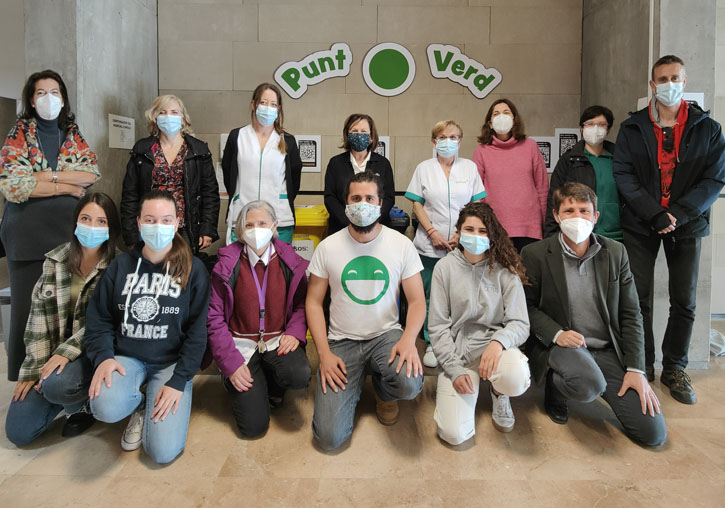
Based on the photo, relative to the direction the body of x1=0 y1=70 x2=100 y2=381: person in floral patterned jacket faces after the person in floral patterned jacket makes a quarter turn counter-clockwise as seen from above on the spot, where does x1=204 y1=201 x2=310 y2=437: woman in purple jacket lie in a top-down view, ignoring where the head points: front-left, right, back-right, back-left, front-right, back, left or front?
front-right

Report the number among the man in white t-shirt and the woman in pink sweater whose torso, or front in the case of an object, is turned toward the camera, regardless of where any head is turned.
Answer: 2

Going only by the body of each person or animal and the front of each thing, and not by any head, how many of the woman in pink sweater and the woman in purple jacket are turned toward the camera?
2

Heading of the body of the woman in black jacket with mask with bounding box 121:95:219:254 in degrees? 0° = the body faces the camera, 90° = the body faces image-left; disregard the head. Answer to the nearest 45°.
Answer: approximately 0°

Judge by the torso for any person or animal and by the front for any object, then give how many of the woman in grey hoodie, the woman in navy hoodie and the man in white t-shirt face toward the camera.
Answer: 3

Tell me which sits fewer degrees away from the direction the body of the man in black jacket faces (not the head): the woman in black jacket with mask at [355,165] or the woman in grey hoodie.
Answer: the woman in grey hoodie

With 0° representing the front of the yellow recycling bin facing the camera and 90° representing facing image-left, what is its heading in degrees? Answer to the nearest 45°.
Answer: approximately 0°
